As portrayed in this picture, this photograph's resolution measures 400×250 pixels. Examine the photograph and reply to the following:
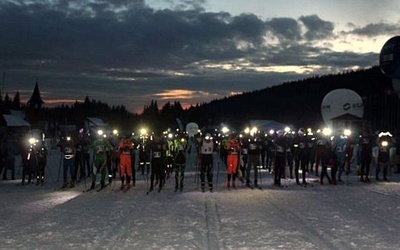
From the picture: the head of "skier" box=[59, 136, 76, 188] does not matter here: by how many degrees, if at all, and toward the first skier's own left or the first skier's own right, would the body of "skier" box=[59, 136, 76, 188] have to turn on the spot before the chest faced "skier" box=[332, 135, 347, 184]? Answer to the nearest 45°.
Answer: approximately 90° to the first skier's own left

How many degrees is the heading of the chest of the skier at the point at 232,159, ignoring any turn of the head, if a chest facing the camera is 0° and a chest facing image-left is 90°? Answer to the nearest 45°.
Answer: approximately 0°

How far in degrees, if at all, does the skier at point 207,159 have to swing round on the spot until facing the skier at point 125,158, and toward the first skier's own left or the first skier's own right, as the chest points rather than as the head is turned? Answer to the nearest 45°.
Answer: approximately 90° to the first skier's own right

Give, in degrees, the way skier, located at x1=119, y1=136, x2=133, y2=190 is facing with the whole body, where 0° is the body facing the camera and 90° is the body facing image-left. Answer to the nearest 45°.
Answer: approximately 0°
